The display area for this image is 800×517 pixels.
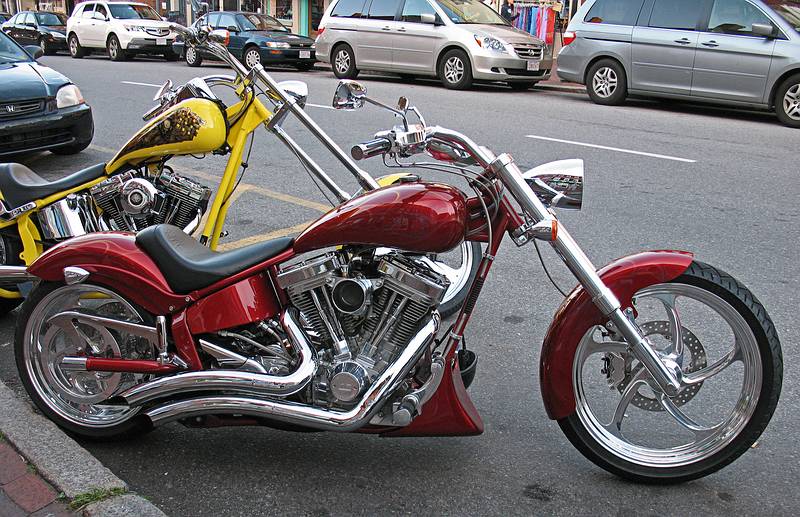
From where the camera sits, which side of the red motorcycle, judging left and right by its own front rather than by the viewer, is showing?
right

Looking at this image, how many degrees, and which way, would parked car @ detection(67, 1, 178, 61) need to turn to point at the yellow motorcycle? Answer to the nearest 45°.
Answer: approximately 45° to its right

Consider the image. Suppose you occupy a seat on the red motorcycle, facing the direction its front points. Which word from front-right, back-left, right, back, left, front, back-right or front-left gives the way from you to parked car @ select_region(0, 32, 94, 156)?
back-left

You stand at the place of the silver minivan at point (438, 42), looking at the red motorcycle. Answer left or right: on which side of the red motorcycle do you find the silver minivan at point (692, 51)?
left

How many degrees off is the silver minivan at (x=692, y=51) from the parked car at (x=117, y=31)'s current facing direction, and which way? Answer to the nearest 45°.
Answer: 0° — it already faces it

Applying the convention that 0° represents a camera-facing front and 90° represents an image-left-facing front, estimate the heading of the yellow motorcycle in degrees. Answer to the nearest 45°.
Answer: approximately 270°

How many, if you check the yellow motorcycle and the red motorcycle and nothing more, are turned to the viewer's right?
2

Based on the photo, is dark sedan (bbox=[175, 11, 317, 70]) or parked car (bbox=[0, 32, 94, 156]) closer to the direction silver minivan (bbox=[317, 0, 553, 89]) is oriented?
the parked car

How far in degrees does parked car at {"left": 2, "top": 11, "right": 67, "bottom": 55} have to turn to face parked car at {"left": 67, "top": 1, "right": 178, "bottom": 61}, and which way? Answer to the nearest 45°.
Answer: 0° — it already faces it

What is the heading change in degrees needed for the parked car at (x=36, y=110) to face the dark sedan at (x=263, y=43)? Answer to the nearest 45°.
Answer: approximately 90° to its left

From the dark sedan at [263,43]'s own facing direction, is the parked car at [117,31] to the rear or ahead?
to the rear

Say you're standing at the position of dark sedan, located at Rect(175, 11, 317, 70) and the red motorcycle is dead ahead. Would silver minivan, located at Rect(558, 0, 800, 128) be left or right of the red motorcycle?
left

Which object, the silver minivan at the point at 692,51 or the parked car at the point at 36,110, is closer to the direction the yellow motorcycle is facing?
the silver minivan
